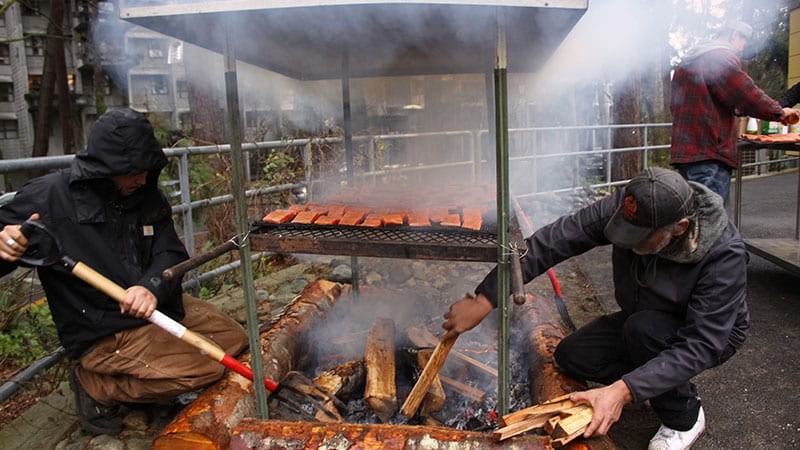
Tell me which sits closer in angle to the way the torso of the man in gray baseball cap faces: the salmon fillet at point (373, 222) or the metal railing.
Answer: the salmon fillet

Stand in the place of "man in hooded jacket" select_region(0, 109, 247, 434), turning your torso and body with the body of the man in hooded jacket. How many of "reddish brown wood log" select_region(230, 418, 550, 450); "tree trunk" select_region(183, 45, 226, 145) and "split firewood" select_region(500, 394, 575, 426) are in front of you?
2

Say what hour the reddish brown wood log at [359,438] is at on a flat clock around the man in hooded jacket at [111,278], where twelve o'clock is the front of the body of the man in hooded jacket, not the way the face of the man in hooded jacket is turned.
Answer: The reddish brown wood log is roughly at 12 o'clock from the man in hooded jacket.

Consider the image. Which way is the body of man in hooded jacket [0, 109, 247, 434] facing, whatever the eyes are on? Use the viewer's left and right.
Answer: facing the viewer and to the right of the viewer

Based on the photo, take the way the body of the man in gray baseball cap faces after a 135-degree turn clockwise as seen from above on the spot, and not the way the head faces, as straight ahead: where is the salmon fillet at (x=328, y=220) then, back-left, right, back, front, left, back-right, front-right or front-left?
left

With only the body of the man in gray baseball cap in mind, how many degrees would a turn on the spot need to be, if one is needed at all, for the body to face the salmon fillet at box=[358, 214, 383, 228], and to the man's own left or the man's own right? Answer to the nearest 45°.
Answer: approximately 45° to the man's own right

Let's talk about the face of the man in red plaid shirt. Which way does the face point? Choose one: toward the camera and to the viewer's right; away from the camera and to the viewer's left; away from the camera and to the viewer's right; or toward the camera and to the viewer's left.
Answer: away from the camera and to the viewer's right

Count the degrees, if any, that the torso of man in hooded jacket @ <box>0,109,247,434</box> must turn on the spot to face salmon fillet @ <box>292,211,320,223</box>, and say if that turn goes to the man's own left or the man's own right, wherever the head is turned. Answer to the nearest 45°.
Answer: approximately 45° to the man's own left

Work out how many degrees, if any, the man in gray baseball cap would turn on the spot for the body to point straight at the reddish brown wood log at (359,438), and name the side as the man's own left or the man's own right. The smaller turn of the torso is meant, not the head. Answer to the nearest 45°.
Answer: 0° — they already face it

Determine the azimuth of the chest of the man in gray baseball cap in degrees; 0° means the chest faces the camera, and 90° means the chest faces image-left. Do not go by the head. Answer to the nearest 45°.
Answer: approximately 45°

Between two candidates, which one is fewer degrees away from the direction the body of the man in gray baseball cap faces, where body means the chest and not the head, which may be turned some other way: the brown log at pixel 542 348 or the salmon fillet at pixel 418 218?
the salmon fillet

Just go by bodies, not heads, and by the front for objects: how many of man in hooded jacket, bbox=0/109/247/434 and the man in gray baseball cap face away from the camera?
0
